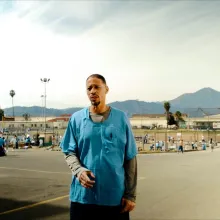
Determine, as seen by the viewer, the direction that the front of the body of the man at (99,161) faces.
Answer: toward the camera
